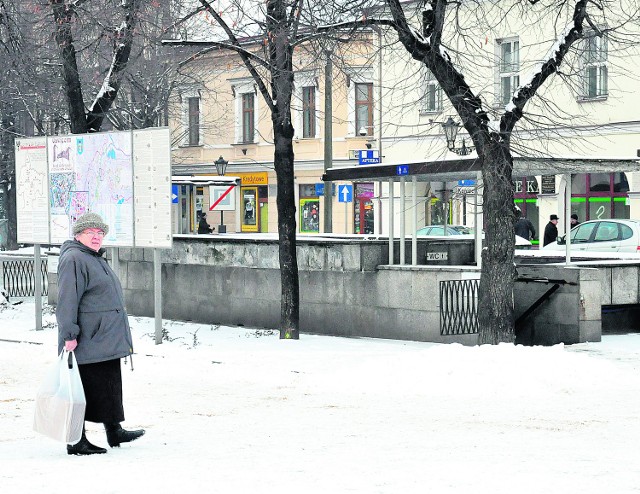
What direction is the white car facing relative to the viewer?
to the viewer's left

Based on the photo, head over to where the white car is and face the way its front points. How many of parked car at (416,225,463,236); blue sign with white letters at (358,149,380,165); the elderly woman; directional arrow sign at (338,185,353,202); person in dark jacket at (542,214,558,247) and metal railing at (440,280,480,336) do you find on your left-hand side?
2

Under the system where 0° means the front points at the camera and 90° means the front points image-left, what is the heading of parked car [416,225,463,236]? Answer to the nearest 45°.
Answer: approximately 90°

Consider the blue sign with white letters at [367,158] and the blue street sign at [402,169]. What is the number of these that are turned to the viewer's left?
0

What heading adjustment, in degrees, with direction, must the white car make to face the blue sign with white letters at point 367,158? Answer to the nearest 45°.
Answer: approximately 45° to its right

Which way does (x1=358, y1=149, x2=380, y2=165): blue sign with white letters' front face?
toward the camera

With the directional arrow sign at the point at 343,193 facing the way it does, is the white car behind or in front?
in front

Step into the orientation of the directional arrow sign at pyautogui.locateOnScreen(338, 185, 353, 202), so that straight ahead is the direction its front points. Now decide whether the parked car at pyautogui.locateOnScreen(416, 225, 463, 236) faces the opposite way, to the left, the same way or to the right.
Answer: to the right

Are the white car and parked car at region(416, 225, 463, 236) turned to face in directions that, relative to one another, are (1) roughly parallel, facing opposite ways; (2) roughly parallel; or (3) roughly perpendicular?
roughly parallel

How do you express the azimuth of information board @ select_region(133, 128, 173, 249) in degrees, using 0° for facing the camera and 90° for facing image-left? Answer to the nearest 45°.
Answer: approximately 45°

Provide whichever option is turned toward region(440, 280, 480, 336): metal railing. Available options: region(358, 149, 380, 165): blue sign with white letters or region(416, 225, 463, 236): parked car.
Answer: the blue sign with white letters

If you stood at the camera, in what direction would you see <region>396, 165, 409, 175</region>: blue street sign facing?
facing the viewer

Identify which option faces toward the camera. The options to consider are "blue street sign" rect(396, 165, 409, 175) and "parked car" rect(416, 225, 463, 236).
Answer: the blue street sign

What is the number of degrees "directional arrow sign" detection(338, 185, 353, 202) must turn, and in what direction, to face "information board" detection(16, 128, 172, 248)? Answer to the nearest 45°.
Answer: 0° — it already faces it
